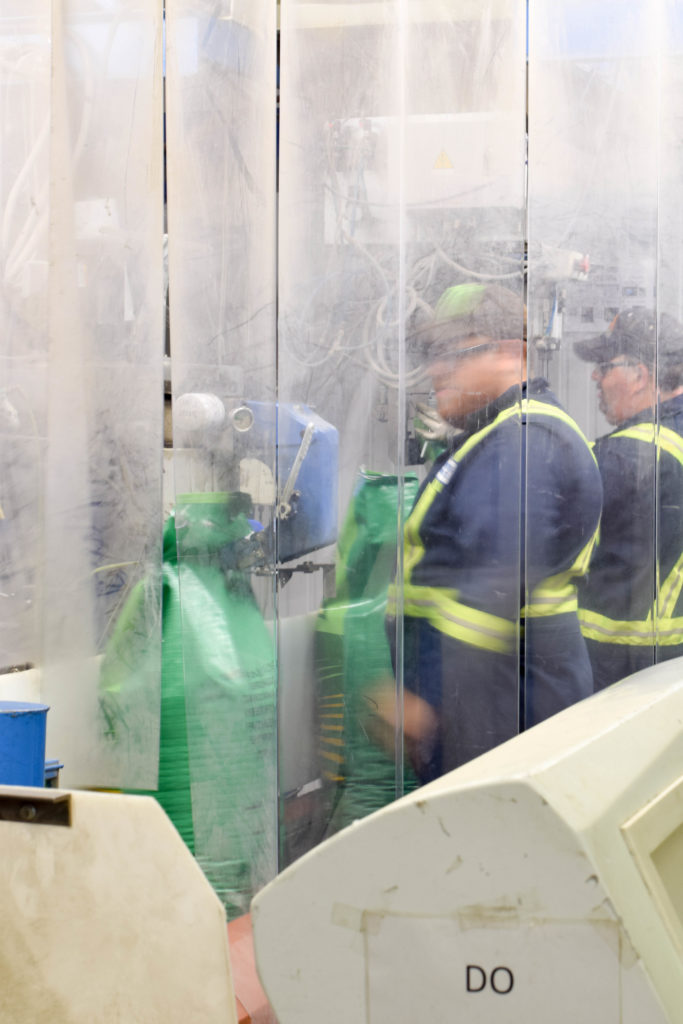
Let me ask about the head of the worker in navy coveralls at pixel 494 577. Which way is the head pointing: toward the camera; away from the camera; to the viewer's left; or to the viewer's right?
to the viewer's left

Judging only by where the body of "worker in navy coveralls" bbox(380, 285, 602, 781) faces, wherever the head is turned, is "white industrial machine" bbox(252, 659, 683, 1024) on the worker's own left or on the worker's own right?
on the worker's own left

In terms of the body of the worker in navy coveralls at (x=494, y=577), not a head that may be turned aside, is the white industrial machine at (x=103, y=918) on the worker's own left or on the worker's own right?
on the worker's own left

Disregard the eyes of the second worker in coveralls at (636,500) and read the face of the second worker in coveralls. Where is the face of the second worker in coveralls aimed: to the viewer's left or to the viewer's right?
to the viewer's left

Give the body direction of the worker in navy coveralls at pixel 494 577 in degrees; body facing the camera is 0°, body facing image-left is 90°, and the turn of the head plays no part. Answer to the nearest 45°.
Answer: approximately 90°
